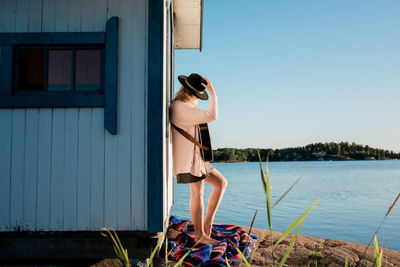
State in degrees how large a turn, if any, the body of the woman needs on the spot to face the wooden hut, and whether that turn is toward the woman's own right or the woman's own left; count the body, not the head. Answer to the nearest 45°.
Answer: approximately 135° to the woman's own right

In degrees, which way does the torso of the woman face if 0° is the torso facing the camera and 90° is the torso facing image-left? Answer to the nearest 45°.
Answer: approximately 270°
